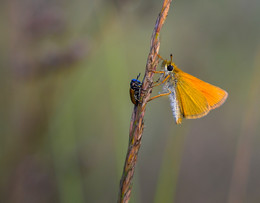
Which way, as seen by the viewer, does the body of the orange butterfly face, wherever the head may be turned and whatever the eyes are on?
to the viewer's left
